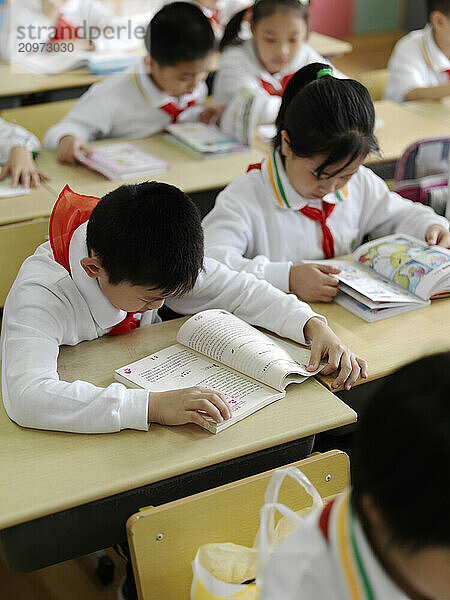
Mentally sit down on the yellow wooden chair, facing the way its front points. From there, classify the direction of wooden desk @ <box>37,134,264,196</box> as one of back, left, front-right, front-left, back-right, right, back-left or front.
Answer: back-left

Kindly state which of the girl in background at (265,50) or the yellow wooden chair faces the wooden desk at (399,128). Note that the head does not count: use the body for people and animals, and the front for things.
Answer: the girl in background

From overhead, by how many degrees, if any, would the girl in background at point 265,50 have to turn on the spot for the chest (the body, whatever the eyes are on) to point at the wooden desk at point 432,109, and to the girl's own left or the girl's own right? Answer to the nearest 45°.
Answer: approximately 45° to the girl's own left

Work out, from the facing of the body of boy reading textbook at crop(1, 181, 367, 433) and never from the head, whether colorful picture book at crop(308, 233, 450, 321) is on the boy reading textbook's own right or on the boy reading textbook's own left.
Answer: on the boy reading textbook's own left

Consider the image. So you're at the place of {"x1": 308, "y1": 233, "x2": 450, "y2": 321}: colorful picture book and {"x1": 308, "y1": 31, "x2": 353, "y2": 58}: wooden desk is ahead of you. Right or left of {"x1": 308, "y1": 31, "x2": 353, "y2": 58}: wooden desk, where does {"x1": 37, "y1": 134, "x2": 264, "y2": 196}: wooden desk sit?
left

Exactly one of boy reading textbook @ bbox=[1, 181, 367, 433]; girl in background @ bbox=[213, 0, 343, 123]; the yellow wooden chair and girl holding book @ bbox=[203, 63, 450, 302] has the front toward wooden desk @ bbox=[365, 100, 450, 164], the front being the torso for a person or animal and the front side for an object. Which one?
the girl in background

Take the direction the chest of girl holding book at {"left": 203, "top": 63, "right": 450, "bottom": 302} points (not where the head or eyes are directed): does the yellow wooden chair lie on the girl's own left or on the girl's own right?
on the girl's own right

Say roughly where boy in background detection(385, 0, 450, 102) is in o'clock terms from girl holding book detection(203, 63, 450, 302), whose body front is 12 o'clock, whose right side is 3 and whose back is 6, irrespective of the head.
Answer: The boy in background is roughly at 8 o'clock from the girl holding book.

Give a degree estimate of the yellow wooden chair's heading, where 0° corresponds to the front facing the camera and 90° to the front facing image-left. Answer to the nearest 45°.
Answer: approximately 315°

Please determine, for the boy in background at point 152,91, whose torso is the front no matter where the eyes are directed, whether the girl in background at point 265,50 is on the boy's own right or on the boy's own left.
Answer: on the boy's own left
